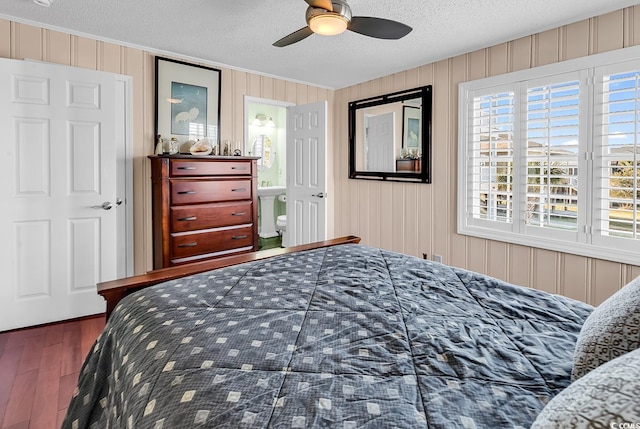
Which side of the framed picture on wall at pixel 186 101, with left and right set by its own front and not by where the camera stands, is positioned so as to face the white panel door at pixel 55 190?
right

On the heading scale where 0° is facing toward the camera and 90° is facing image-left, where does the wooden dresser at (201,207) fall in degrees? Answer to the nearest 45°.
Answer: approximately 315°

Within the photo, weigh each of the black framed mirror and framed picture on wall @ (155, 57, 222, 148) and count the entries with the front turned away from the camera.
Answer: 0

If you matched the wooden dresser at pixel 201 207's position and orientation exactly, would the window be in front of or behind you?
in front

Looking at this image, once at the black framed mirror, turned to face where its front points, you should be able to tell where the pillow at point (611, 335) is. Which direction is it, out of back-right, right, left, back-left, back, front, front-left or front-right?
front-left

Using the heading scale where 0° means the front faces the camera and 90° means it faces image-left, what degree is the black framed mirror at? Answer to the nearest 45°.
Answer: approximately 45°

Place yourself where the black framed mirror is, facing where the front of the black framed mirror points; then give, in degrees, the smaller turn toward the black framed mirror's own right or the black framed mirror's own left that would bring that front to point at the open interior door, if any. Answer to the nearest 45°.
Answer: approximately 45° to the black framed mirror's own right

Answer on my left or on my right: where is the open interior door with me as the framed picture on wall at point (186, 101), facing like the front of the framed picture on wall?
on my left
